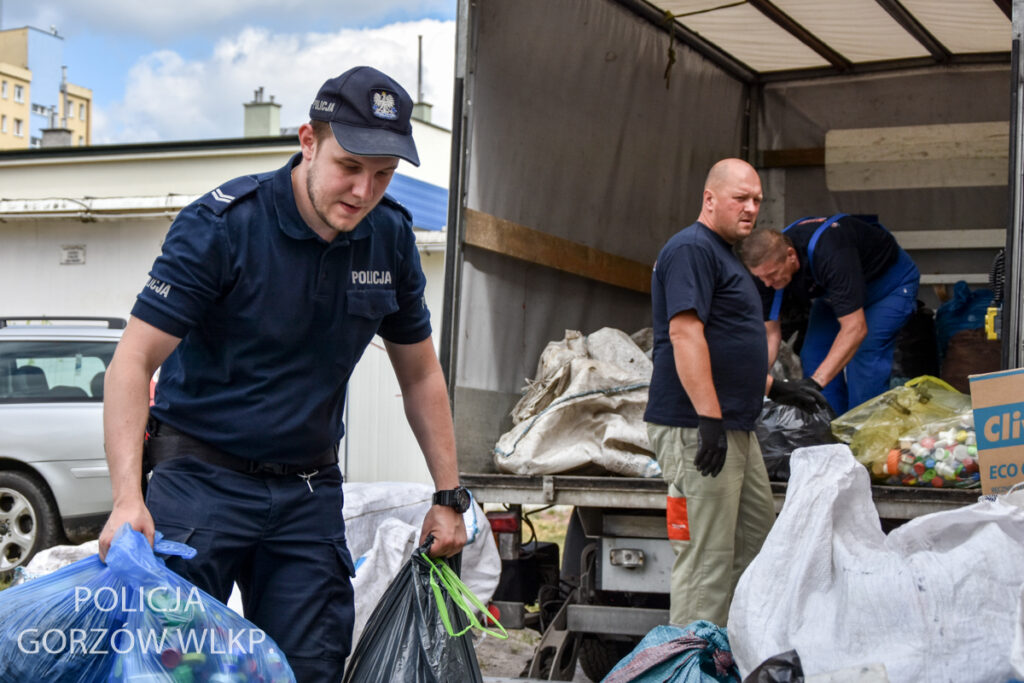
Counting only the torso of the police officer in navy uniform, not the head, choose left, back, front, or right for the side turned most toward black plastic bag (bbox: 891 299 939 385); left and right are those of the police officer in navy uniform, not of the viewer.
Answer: left

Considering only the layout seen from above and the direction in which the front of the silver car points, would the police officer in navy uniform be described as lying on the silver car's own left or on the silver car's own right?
on the silver car's own left

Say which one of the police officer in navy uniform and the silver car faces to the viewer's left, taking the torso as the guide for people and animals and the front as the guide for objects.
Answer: the silver car

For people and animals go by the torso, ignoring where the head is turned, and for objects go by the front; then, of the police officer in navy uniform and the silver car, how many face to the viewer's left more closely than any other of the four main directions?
1

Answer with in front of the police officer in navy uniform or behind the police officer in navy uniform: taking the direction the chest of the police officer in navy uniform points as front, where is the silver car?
behind

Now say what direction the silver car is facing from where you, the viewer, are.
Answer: facing to the left of the viewer

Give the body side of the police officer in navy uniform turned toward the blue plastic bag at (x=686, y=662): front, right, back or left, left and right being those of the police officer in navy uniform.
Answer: left

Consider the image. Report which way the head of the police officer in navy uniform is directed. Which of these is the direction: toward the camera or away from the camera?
toward the camera

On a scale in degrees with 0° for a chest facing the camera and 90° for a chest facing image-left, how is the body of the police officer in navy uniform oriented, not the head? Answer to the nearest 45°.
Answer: approximately 315°

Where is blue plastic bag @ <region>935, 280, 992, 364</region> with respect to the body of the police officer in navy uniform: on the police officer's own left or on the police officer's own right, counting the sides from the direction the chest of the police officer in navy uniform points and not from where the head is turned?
on the police officer's own left
